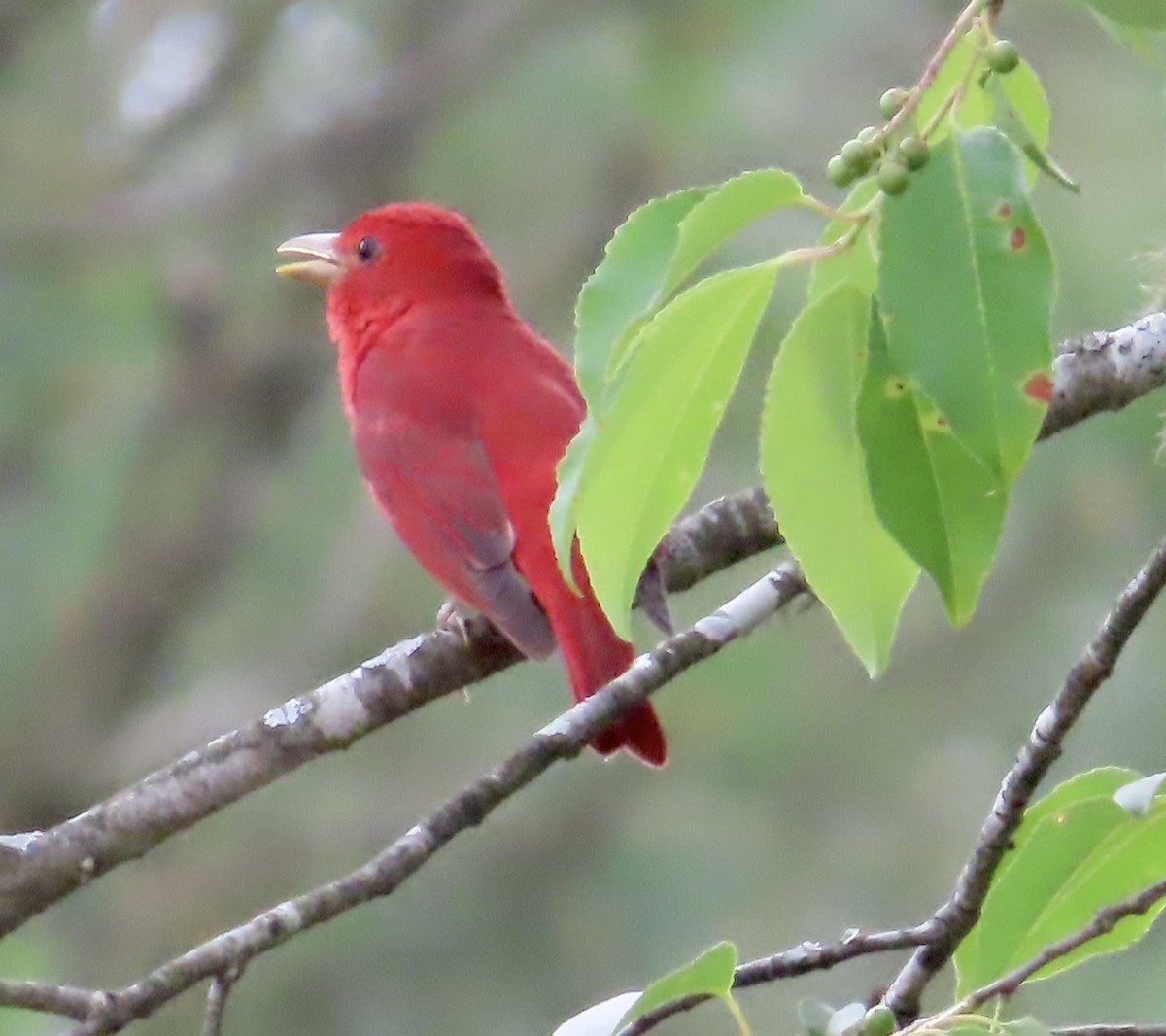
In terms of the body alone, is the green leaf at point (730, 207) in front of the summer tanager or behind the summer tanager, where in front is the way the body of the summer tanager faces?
behind

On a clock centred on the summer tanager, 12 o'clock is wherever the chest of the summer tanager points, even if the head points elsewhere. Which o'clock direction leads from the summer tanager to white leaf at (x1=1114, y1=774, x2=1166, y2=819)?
The white leaf is roughly at 5 o'clock from the summer tanager.

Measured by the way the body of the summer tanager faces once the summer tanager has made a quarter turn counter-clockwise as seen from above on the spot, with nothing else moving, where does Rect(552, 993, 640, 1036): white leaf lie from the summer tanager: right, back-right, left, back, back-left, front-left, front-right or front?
front-left

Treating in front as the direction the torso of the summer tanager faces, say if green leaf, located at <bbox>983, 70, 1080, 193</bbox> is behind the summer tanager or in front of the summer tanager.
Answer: behind

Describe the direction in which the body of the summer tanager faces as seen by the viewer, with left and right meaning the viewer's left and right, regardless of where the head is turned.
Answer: facing away from the viewer and to the left of the viewer

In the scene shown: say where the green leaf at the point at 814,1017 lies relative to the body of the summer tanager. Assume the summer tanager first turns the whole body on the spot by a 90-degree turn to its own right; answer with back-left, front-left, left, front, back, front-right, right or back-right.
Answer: back-right

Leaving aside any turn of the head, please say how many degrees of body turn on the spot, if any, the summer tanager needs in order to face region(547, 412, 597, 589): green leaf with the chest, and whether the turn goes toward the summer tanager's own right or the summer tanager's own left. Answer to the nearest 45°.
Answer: approximately 135° to the summer tanager's own left

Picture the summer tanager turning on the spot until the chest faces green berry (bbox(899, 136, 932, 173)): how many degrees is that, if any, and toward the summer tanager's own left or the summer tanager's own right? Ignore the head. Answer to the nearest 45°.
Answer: approximately 135° to the summer tanager's own right

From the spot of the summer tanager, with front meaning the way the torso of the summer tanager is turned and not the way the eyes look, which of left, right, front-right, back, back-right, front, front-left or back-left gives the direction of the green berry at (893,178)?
back-right
